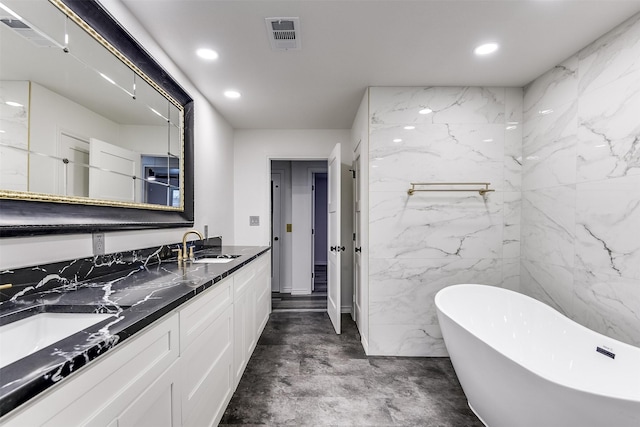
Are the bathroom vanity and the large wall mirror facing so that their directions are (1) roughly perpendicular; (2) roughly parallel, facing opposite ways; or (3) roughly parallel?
roughly parallel

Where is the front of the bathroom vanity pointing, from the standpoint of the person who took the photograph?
facing the viewer and to the right of the viewer

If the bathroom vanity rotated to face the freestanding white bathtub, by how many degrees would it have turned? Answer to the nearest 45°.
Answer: approximately 45° to its left

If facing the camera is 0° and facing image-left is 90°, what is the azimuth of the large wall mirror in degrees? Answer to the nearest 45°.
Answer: approximately 315°

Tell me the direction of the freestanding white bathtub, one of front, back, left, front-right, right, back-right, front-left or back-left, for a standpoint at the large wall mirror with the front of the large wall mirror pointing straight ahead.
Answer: front

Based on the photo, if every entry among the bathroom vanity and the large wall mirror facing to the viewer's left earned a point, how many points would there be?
0
